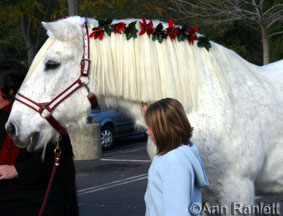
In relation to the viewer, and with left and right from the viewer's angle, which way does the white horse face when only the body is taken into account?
facing to the left of the viewer

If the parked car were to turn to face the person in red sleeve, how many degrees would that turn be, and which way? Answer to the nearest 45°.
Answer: approximately 45° to its left

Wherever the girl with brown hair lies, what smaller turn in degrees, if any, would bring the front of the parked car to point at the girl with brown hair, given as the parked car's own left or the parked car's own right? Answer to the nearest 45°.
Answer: approximately 45° to the parked car's own left

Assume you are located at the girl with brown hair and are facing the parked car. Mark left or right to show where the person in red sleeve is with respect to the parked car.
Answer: left

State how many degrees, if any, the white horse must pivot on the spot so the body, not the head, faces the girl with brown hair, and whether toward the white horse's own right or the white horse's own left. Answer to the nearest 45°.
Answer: approximately 90° to the white horse's own left

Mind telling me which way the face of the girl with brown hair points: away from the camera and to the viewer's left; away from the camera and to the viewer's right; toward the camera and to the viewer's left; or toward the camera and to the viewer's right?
away from the camera and to the viewer's left
